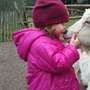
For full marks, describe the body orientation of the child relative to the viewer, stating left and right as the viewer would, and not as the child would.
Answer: facing to the right of the viewer

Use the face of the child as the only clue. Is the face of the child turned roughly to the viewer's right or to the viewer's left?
to the viewer's right
